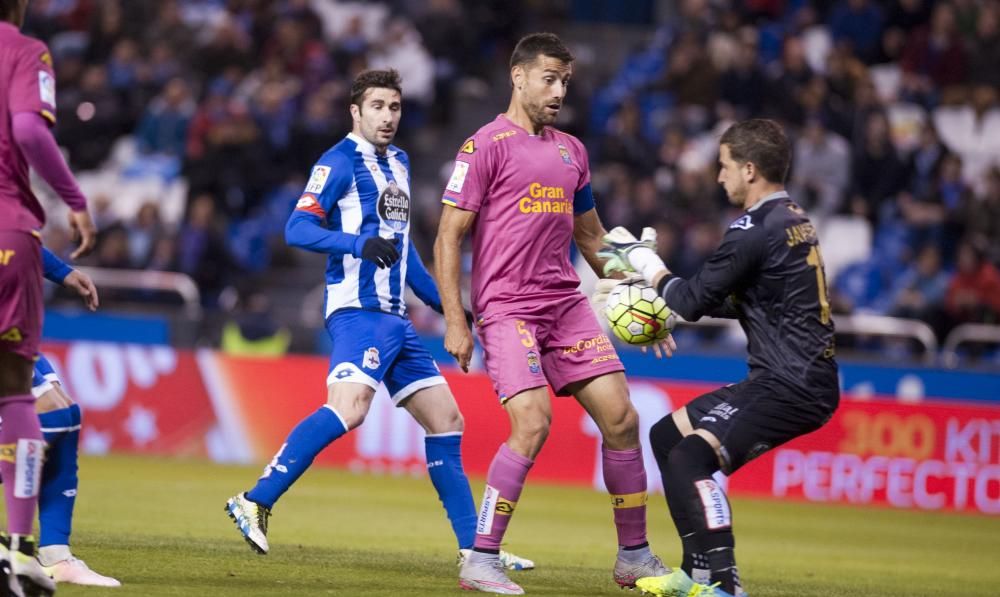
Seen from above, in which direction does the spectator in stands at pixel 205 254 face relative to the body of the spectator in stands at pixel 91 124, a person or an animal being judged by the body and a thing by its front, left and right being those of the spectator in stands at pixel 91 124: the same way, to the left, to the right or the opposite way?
the same way

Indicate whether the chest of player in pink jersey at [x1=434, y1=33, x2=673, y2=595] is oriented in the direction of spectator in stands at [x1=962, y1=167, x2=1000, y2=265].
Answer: no

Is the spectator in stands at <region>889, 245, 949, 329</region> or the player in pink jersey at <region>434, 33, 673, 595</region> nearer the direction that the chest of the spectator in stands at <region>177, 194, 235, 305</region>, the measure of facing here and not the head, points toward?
the player in pink jersey

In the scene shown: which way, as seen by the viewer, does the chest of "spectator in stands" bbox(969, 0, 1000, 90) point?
toward the camera

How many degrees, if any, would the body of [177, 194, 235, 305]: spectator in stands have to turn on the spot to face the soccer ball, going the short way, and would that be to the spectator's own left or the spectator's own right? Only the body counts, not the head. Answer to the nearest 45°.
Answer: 0° — they already face it

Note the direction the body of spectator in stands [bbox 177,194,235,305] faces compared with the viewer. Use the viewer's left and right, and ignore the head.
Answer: facing the viewer

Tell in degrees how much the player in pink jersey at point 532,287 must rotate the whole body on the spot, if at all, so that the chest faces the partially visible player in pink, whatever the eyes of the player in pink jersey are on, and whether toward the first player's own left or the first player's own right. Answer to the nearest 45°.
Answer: approximately 90° to the first player's own right

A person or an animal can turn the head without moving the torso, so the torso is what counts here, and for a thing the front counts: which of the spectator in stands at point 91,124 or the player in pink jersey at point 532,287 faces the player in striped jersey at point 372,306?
the spectator in stands

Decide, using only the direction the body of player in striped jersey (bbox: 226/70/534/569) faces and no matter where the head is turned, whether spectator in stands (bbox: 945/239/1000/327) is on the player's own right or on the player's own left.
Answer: on the player's own left

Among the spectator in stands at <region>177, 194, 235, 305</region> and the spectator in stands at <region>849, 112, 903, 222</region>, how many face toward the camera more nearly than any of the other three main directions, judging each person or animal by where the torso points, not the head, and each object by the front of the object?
2

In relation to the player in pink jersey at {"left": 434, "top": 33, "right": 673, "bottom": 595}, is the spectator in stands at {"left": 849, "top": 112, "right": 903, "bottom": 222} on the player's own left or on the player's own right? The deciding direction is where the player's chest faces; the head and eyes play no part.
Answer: on the player's own left

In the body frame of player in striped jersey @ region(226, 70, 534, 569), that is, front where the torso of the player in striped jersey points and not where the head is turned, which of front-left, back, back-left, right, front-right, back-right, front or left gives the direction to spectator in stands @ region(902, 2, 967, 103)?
left

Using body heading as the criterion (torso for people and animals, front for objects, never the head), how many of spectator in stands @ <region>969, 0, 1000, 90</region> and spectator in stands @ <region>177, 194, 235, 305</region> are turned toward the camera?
2

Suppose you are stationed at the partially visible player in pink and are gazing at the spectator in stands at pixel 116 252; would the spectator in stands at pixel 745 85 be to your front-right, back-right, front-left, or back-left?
front-right

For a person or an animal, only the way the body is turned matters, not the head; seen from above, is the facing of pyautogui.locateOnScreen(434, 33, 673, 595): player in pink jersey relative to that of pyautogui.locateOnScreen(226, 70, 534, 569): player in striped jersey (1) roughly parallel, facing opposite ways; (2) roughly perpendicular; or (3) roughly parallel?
roughly parallel

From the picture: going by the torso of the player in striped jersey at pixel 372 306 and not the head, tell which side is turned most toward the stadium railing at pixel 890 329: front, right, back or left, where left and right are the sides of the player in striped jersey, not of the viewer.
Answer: left

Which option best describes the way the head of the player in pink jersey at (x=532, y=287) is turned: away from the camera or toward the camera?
toward the camera

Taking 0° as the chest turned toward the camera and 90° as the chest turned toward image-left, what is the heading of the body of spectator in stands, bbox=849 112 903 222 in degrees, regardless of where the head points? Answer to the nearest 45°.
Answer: approximately 0°

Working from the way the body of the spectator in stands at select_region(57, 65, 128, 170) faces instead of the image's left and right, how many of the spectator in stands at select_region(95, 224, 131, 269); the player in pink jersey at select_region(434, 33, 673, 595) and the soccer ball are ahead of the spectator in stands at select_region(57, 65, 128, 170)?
3

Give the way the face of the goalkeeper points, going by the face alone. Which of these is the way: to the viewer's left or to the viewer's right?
to the viewer's left
